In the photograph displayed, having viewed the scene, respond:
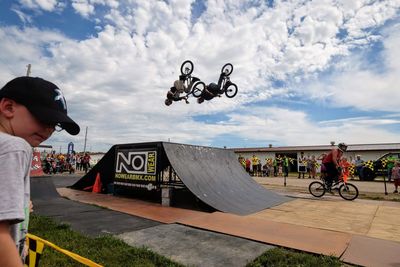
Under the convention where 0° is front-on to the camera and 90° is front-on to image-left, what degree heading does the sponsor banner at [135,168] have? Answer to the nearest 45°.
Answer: approximately 0°

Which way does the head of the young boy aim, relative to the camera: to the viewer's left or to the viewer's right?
to the viewer's right

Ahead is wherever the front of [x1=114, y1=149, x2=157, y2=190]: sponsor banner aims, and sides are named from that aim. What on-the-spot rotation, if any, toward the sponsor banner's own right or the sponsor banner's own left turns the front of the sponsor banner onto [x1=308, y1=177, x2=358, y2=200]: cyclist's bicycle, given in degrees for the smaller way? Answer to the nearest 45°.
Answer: approximately 90° to the sponsor banner's own left

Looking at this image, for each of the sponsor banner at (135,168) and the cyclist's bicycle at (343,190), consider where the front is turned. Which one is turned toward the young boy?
the sponsor banner

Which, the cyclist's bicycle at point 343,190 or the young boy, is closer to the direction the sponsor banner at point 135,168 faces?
the young boy

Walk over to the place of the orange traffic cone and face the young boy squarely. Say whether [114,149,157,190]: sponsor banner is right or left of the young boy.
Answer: left

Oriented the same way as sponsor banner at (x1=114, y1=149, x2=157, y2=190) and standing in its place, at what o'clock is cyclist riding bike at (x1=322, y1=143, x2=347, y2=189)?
The cyclist riding bike is roughly at 9 o'clock from the sponsor banner.

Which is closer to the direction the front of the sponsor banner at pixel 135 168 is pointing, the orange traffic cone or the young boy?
the young boy

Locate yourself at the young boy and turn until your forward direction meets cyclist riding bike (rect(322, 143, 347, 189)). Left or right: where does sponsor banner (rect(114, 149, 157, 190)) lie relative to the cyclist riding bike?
left
